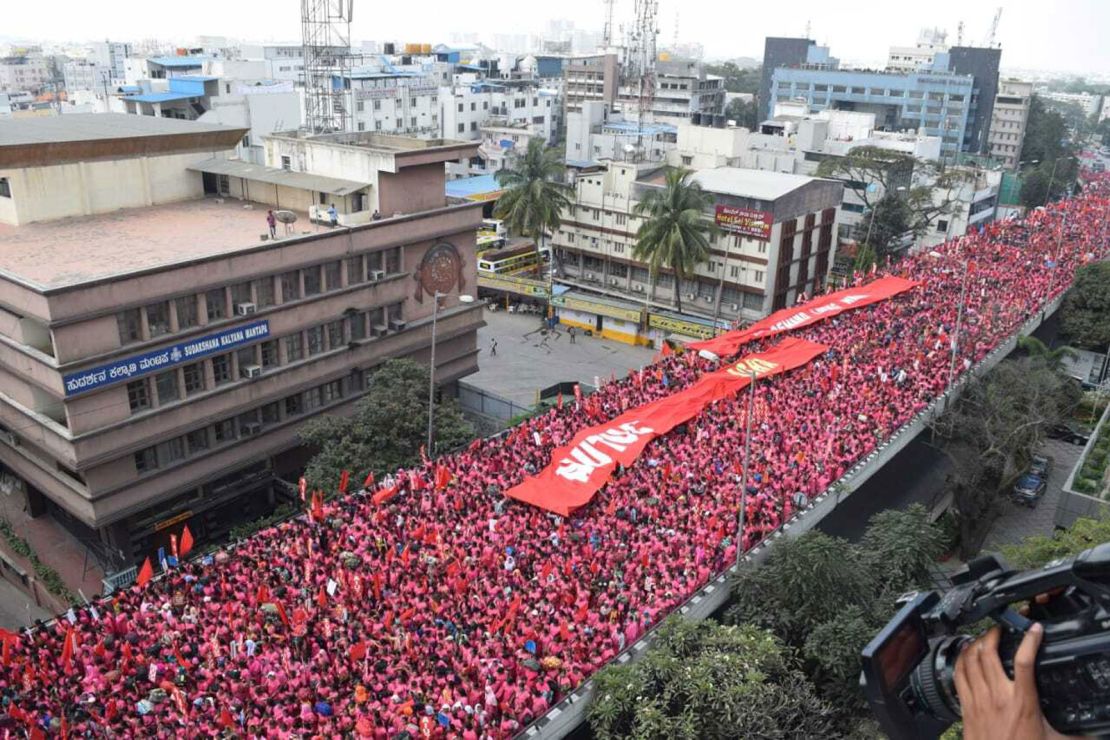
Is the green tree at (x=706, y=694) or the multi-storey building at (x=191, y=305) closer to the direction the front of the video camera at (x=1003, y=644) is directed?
the multi-storey building

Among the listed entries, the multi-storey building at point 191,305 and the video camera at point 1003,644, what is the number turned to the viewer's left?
1

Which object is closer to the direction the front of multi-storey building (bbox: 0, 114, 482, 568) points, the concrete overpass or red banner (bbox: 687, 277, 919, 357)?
the concrete overpass

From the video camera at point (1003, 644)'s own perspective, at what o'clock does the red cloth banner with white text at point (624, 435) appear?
The red cloth banner with white text is roughly at 2 o'clock from the video camera.

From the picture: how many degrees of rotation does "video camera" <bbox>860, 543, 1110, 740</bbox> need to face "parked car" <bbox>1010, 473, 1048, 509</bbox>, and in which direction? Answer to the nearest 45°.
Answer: approximately 90° to its right

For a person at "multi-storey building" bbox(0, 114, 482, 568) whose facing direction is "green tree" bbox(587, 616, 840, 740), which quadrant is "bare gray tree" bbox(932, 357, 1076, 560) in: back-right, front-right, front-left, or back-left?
front-left

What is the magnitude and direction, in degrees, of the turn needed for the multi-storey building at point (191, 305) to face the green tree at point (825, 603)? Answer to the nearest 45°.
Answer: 0° — it already faces it

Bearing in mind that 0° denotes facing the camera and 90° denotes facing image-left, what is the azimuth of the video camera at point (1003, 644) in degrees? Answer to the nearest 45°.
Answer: approximately 90°

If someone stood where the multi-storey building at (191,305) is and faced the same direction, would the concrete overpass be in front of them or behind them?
in front
